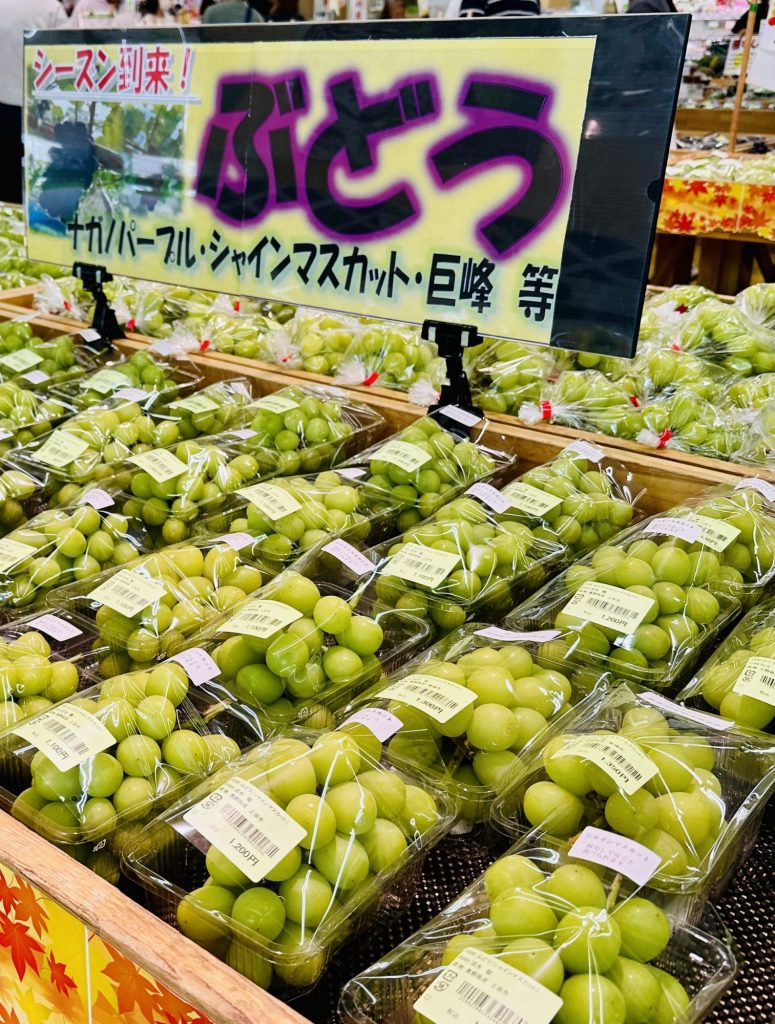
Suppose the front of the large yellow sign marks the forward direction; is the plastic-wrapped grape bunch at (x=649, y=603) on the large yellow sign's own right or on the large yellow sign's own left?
on the large yellow sign's own left

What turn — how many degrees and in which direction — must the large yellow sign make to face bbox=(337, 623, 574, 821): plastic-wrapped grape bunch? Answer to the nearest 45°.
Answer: approximately 45° to its left

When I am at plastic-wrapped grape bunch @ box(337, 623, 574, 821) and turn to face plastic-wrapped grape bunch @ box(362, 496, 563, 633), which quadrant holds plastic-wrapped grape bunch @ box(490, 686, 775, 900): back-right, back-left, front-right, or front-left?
back-right

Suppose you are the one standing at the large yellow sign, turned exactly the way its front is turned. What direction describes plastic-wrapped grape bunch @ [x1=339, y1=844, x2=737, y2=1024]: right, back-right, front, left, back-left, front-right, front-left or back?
front-left

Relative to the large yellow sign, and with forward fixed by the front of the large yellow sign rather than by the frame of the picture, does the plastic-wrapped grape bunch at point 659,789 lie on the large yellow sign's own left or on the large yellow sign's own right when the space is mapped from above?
on the large yellow sign's own left

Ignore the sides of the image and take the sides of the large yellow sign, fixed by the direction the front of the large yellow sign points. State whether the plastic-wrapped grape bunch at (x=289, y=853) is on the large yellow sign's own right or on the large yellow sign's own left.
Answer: on the large yellow sign's own left

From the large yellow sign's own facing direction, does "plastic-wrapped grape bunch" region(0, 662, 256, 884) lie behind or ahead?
ahead

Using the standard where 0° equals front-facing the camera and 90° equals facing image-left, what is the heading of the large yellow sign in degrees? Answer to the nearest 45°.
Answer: approximately 45°
